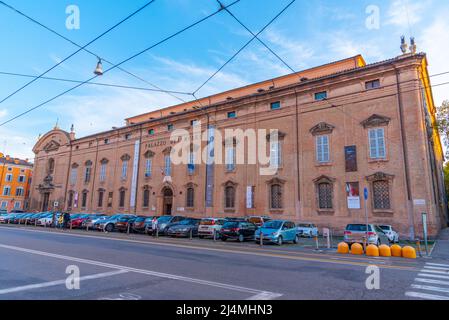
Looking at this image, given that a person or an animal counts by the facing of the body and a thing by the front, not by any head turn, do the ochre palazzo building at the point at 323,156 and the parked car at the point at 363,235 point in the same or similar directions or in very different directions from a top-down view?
very different directions

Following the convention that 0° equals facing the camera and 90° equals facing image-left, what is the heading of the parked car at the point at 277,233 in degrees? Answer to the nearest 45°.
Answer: approximately 45°

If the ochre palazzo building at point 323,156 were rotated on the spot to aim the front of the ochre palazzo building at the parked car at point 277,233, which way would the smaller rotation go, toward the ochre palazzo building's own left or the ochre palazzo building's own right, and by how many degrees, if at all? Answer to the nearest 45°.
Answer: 0° — it already faces it

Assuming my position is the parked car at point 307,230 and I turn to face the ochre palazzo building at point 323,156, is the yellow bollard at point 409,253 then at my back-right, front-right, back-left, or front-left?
back-right

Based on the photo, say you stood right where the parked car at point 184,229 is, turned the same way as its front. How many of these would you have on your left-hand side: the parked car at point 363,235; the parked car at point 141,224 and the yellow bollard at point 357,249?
2

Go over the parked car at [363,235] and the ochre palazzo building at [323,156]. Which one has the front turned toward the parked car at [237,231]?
the ochre palazzo building

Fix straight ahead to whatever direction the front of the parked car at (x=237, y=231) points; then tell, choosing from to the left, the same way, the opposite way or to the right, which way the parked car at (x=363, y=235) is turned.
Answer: the same way

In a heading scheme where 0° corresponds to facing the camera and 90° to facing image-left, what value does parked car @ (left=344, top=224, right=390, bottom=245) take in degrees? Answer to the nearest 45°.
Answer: approximately 225°

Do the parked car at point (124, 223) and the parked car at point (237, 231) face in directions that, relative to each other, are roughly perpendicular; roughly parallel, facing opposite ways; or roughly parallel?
roughly parallel
